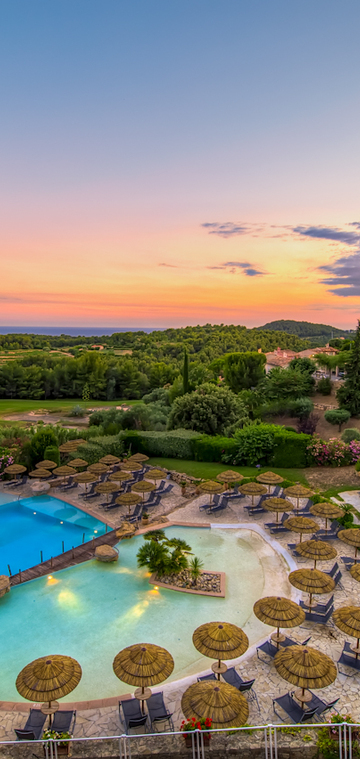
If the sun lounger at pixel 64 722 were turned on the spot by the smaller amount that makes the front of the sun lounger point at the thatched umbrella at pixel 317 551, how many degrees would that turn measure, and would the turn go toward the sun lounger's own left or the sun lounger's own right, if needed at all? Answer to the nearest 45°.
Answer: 0° — it already faces it

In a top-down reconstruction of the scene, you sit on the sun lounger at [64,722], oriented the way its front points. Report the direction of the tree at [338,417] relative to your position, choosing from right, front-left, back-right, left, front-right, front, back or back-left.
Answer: front

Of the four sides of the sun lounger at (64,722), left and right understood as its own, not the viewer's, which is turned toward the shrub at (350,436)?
front

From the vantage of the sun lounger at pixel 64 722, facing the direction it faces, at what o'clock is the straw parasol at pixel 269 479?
The straw parasol is roughly at 12 o'clock from the sun lounger.

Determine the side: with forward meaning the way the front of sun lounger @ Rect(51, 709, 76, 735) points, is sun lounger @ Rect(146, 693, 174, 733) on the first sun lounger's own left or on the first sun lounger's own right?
on the first sun lounger's own right

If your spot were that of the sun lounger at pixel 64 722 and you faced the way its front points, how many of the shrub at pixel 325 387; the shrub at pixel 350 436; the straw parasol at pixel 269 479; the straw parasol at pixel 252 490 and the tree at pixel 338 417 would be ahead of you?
5

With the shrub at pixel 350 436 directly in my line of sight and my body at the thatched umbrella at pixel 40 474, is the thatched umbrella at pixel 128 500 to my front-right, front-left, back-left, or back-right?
front-right

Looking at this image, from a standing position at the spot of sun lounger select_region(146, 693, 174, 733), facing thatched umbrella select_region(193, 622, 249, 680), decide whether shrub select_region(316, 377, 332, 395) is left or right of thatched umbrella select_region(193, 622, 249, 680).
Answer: left

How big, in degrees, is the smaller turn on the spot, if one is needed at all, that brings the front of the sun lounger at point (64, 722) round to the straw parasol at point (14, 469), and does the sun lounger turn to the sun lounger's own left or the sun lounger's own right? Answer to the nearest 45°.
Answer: approximately 45° to the sun lounger's own left

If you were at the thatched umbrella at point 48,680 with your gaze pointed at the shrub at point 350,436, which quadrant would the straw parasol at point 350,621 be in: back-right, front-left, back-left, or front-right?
front-right

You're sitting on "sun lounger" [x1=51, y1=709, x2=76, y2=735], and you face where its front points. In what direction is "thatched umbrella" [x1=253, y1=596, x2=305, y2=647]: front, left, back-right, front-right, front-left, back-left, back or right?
front-right

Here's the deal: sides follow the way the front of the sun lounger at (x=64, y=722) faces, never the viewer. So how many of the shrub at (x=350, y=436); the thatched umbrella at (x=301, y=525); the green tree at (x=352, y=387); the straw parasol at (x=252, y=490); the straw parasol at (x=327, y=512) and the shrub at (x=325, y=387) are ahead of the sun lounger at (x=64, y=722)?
6

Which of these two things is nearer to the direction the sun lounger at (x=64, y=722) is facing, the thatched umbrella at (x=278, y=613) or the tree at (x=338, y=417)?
the tree

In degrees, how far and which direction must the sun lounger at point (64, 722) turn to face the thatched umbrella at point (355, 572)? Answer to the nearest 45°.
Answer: approximately 45° to its right

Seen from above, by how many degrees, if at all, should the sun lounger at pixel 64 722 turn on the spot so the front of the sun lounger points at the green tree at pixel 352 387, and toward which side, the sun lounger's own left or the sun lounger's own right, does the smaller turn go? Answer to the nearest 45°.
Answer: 0° — it already faces it

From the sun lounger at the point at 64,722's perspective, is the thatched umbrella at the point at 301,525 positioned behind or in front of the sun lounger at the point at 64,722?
in front

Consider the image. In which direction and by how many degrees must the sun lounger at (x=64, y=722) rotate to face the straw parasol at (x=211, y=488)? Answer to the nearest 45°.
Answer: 0° — it already faces it

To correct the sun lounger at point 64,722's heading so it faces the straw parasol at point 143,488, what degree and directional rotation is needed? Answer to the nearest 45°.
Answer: approximately 45° to its left

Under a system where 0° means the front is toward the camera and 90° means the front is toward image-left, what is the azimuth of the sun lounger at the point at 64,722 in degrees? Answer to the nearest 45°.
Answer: approximately 225°

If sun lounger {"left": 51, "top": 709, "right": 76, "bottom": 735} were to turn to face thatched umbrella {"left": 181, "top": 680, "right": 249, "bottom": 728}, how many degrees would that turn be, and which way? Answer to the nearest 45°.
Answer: approximately 90° to its right
